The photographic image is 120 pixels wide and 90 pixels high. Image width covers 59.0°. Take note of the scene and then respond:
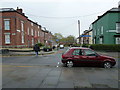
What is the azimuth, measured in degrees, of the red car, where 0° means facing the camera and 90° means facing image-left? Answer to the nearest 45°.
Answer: approximately 270°
